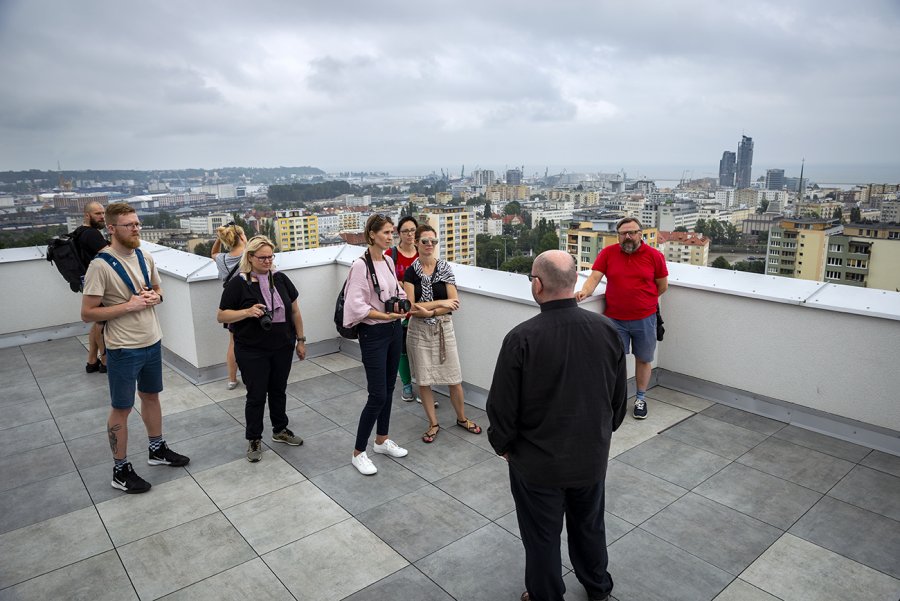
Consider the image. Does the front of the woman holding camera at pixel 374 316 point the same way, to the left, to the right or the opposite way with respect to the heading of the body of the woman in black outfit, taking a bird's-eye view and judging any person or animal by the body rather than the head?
the same way

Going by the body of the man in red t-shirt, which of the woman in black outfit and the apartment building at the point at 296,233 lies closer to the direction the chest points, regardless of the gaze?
the woman in black outfit

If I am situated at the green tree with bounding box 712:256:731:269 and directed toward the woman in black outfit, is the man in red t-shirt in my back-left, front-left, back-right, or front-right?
front-left

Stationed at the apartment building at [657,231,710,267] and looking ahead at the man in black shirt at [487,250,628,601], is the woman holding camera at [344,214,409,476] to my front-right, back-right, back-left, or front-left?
front-right

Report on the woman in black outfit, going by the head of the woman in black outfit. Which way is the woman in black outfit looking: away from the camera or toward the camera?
toward the camera

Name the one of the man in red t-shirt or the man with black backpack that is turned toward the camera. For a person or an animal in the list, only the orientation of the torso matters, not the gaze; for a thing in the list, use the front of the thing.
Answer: the man in red t-shirt

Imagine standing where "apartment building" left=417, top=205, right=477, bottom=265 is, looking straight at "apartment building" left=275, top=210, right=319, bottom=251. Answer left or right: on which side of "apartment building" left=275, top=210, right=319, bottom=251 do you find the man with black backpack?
left

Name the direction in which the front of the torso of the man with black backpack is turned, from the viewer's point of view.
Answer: to the viewer's right

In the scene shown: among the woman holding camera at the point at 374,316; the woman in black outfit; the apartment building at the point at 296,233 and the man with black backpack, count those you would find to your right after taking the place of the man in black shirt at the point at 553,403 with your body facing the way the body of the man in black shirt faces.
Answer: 0

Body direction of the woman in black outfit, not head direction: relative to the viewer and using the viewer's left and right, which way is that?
facing the viewer and to the right of the viewer

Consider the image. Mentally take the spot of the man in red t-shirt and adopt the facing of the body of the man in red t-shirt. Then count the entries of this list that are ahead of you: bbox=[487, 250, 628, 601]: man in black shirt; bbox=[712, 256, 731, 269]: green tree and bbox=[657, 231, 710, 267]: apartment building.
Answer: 1

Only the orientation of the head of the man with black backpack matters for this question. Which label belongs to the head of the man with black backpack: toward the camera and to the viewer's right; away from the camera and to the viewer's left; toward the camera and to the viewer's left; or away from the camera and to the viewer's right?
toward the camera and to the viewer's right

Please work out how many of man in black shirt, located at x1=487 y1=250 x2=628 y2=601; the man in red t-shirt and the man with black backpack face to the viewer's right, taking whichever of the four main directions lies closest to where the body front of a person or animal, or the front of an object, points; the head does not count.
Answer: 1

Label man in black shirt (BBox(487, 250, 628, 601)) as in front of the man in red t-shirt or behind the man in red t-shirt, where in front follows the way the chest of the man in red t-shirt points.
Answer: in front

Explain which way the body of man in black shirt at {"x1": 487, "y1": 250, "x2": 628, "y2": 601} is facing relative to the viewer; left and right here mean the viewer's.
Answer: facing away from the viewer

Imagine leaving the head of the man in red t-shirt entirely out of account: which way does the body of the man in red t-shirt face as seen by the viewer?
toward the camera
